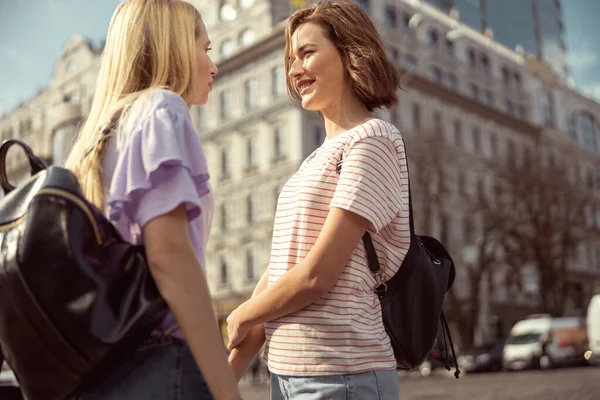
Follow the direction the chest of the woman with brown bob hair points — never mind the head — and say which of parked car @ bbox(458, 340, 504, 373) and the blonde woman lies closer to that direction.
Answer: the blonde woman

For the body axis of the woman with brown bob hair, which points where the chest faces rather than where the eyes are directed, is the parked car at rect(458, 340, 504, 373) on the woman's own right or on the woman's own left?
on the woman's own right

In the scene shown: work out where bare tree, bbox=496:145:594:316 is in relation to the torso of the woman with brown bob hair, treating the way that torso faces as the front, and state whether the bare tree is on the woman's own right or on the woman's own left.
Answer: on the woman's own right

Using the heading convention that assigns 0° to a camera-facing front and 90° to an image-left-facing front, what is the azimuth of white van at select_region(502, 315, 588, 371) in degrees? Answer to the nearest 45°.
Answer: approximately 45°

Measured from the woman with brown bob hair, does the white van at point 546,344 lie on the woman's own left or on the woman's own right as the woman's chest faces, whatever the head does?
on the woman's own right

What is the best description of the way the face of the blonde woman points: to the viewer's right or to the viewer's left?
to the viewer's right

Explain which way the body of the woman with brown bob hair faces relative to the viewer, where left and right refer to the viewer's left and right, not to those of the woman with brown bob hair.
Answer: facing to the left of the viewer

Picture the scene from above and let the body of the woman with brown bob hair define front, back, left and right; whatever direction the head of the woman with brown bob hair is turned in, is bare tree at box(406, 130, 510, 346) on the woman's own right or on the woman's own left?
on the woman's own right

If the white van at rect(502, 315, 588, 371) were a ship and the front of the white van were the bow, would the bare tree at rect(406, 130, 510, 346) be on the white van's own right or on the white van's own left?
on the white van's own right
